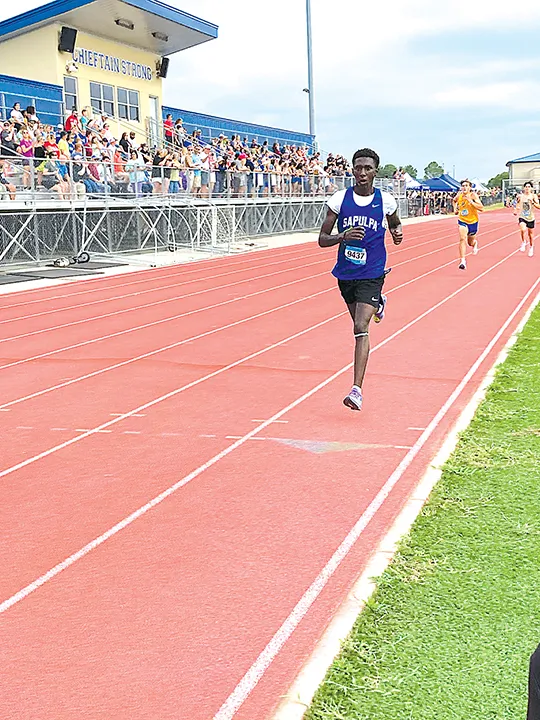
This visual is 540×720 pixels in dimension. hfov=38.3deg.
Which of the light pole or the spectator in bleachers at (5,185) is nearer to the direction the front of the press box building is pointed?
the spectator in bleachers

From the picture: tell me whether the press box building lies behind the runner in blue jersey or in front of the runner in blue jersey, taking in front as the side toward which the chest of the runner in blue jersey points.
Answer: behind

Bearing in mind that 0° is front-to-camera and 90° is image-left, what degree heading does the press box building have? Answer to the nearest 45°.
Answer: approximately 315°

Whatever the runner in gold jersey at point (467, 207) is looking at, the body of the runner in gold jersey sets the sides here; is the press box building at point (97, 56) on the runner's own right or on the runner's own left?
on the runner's own right

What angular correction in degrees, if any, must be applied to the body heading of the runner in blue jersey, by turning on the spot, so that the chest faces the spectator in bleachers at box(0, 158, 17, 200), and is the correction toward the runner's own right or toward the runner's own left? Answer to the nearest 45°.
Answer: approximately 135° to the runner's own right

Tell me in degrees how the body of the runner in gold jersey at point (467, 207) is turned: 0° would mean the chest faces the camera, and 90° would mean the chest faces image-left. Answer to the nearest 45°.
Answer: approximately 45°

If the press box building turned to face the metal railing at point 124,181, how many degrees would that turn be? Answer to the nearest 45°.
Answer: approximately 45° to its right

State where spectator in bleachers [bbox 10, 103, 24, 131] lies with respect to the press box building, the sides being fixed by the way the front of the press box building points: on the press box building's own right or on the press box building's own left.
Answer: on the press box building's own right

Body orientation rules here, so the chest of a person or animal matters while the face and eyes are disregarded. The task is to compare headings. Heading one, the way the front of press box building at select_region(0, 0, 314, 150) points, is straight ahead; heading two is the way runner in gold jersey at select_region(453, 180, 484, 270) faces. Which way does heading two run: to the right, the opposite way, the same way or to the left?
to the right
